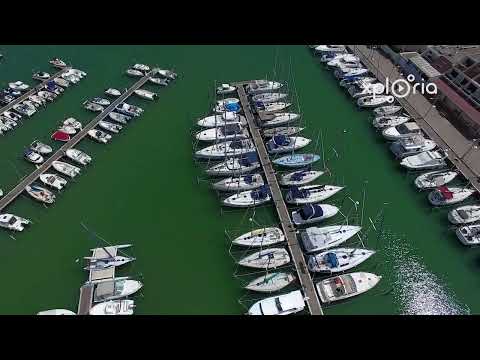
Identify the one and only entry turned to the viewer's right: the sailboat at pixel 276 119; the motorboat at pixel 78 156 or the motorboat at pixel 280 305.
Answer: the sailboat at pixel 276 119

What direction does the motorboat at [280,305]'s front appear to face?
to the viewer's left

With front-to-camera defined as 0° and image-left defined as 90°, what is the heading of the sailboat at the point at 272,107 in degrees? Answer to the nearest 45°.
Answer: approximately 270°

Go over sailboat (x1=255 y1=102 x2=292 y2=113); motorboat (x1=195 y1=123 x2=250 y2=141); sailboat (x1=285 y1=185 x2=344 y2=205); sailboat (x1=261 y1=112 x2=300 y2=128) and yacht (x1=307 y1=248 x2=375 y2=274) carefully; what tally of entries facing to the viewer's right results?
4

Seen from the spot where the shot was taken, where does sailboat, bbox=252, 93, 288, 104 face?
facing to the right of the viewer

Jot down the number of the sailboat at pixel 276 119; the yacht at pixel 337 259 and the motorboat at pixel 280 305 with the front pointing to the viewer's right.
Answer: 2

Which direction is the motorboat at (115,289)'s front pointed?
to the viewer's right

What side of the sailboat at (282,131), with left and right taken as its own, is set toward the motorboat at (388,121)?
front
